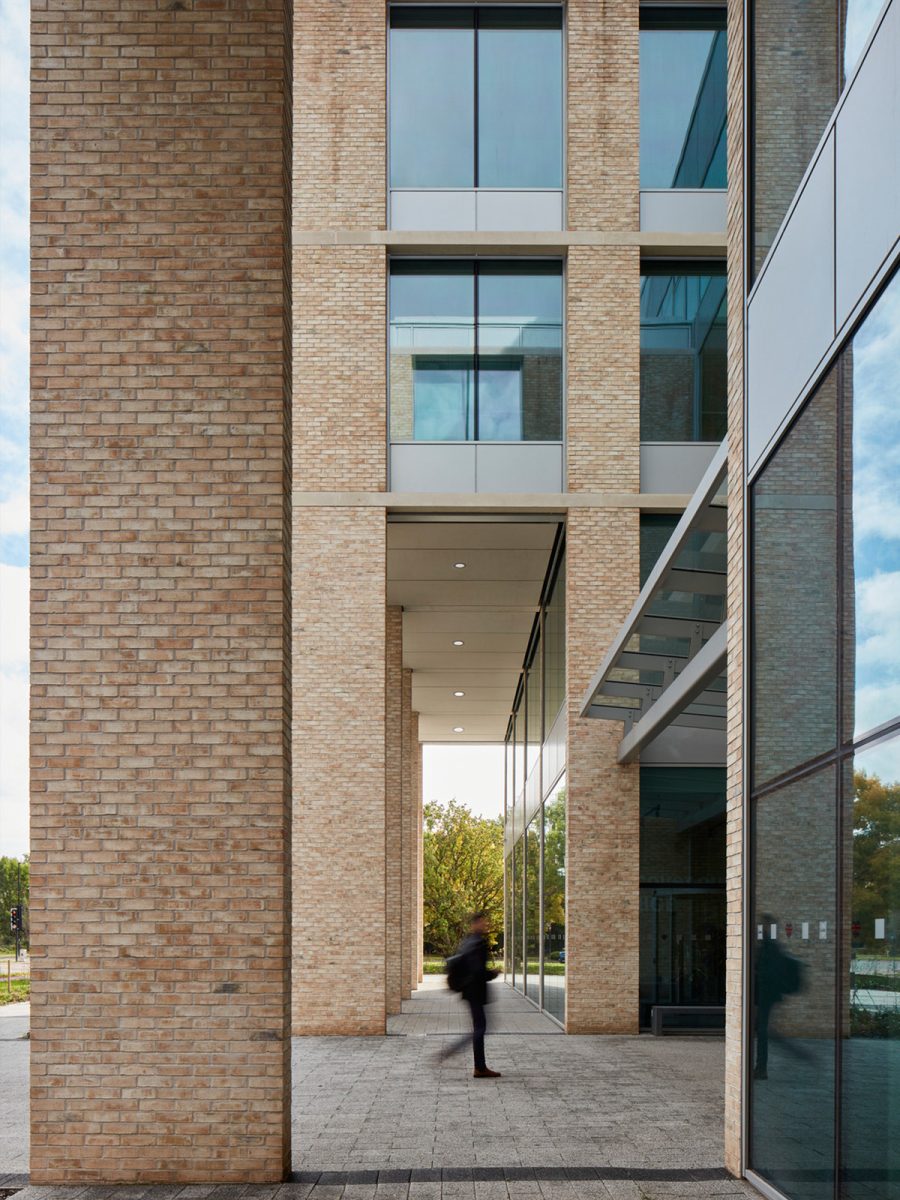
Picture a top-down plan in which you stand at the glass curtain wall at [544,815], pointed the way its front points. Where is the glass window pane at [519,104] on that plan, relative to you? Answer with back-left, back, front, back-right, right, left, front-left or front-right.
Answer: left

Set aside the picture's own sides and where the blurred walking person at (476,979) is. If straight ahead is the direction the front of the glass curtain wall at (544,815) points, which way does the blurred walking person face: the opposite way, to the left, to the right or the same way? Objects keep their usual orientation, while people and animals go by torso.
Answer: the opposite way

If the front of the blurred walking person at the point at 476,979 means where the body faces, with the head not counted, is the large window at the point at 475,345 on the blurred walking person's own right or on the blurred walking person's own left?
on the blurred walking person's own left

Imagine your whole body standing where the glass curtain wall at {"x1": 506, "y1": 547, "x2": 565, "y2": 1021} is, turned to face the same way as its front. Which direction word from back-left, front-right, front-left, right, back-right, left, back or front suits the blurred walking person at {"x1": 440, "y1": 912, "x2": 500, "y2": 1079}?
left

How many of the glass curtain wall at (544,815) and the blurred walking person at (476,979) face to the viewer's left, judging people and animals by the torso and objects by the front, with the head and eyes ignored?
1

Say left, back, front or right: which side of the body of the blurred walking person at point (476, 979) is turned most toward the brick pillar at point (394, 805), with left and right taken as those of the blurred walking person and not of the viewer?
left

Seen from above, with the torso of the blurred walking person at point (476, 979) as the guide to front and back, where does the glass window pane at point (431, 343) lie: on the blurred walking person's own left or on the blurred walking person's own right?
on the blurred walking person's own left

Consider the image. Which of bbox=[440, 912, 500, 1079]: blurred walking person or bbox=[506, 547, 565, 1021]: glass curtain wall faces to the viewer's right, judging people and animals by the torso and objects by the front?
the blurred walking person

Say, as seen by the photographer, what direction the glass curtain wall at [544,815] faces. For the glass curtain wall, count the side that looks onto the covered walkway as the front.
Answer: facing to the left of the viewer

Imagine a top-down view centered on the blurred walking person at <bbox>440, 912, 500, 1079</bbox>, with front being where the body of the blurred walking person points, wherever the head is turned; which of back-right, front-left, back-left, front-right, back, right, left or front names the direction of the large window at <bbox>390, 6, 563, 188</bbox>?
left

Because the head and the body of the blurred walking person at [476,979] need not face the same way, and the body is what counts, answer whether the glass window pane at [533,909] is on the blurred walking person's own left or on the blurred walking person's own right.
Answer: on the blurred walking person's own left

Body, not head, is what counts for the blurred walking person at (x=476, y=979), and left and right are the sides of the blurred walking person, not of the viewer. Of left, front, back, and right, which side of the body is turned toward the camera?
right
